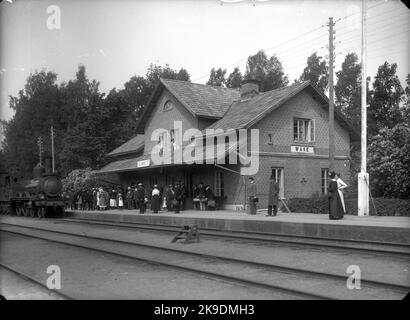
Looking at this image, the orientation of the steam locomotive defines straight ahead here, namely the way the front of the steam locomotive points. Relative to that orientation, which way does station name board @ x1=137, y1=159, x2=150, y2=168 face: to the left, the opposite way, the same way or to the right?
to the right

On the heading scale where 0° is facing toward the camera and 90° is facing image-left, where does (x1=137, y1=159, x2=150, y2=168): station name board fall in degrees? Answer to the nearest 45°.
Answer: approximately 45°

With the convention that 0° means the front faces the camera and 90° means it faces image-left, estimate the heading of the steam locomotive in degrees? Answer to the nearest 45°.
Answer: approximately 315°

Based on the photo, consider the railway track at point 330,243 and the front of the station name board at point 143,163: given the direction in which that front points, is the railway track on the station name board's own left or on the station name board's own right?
on the station name board's own left

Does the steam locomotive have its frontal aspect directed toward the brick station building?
yes

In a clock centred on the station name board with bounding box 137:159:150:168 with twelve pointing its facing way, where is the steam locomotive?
The steam locomotive is roughly at 2 o'clock from the station name board.

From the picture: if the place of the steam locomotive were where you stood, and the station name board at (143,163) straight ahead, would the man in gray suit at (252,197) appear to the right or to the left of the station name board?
right
